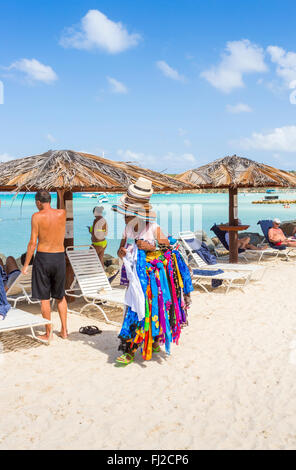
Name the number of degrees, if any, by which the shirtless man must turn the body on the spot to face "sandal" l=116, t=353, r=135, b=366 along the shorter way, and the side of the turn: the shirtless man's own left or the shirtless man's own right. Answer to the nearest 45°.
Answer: approximately 135° to the shirtless man's own right

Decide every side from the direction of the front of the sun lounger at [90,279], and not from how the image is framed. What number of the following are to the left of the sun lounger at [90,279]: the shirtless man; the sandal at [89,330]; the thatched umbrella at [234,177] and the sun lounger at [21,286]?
1

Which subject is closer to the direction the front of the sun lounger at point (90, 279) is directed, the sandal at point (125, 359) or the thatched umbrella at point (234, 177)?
the sandal

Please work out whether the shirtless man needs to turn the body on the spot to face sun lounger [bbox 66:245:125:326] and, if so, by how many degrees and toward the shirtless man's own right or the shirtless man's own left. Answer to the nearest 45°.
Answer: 0° — they already face it

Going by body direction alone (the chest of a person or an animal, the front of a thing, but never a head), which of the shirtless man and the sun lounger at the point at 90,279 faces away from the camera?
the shirtless man

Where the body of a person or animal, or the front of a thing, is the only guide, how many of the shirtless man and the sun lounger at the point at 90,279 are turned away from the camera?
1

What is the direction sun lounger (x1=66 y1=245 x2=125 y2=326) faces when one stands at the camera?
facing the viewer and to the right of the viewer

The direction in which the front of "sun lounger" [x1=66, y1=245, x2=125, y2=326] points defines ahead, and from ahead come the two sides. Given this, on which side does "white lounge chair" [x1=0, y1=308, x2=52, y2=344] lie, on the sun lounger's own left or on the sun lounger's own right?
on the sun lounger's own right

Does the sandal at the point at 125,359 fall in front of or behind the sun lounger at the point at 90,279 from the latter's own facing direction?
in front

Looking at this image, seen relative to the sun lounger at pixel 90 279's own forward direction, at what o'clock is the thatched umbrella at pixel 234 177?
The thatched umbrella is roughly at 9 o'clock from the sun lounger.

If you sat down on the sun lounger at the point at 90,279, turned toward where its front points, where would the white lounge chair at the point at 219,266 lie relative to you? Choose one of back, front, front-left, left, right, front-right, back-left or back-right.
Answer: left

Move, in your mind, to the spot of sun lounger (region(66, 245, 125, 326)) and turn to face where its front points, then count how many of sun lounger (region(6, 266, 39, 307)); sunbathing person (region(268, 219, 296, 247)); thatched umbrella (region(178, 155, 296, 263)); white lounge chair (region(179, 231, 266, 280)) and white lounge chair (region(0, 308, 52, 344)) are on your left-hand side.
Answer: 3

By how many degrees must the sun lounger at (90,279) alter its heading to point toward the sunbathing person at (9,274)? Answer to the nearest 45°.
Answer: approximately 135° to its right

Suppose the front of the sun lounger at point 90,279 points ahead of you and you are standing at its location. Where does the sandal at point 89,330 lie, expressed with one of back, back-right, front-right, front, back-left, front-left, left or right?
front-right

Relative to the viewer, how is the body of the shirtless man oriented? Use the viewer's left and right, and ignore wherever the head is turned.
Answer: facing away from the viewer
